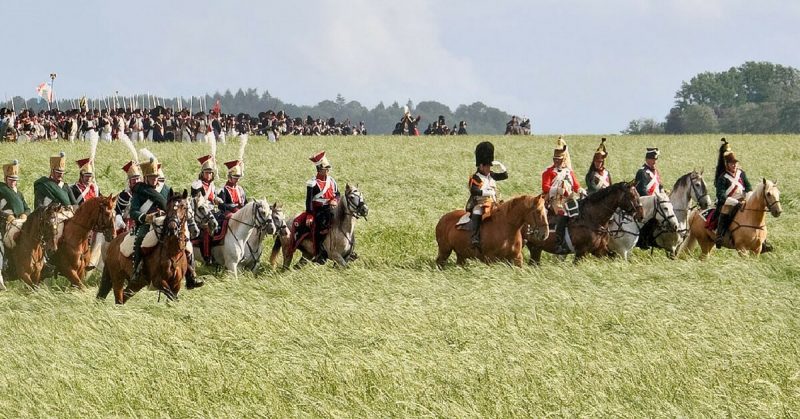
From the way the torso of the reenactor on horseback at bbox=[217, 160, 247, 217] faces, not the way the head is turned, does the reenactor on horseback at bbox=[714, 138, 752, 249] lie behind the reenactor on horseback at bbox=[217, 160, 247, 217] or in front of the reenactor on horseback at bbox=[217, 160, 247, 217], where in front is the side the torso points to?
in front

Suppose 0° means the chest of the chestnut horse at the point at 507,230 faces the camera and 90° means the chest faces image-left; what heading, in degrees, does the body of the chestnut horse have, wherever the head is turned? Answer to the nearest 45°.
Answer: approximately 270°

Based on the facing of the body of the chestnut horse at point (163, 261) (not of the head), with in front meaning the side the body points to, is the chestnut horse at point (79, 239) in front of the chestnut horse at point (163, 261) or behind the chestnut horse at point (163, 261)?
behind

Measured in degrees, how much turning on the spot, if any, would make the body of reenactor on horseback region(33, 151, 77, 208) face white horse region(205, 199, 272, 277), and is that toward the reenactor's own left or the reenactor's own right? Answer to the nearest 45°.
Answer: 0° — they already face it

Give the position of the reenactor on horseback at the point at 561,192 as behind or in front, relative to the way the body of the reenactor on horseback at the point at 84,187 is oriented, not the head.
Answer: in front

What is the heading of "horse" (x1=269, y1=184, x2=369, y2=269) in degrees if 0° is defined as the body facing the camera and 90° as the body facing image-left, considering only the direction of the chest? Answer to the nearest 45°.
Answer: approximately 315°
